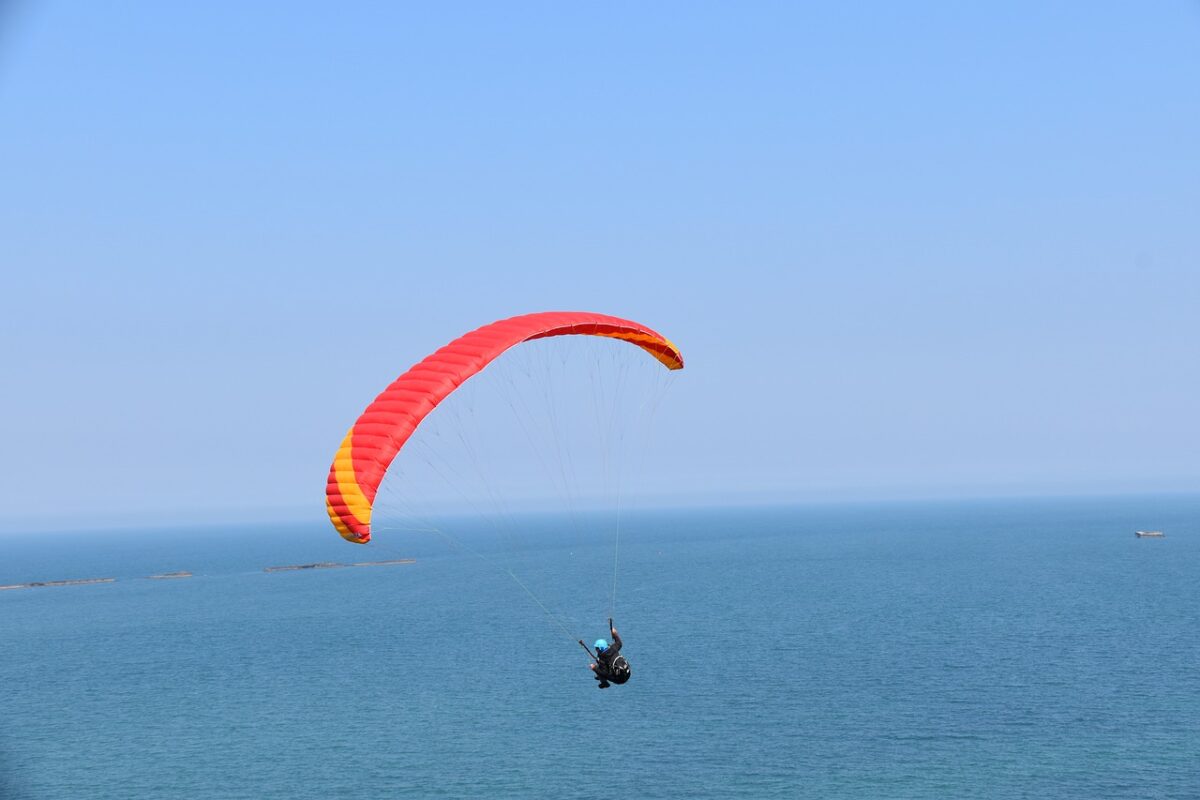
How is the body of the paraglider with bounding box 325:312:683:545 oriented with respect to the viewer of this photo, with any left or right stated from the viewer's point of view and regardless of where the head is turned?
facing away from the viewer and to the left of the viewer
